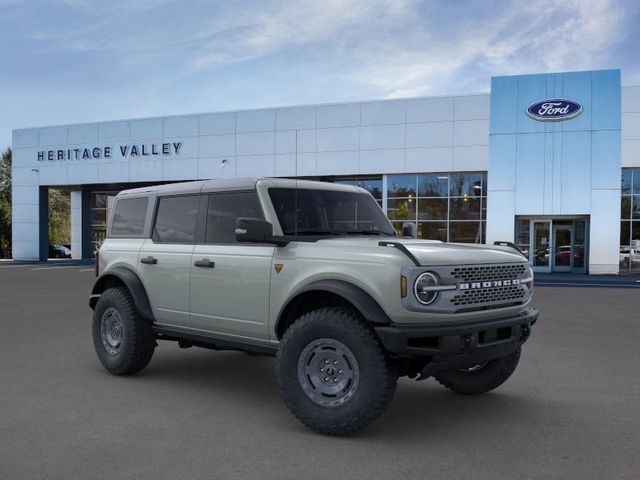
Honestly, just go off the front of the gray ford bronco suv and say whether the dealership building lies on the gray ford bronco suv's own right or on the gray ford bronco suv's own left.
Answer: on the gray ford bronco suv's own left

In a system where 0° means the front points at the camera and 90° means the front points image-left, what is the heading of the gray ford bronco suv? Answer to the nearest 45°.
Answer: approximately 315°

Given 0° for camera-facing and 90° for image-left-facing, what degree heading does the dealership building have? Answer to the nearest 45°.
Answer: approximately 0°
